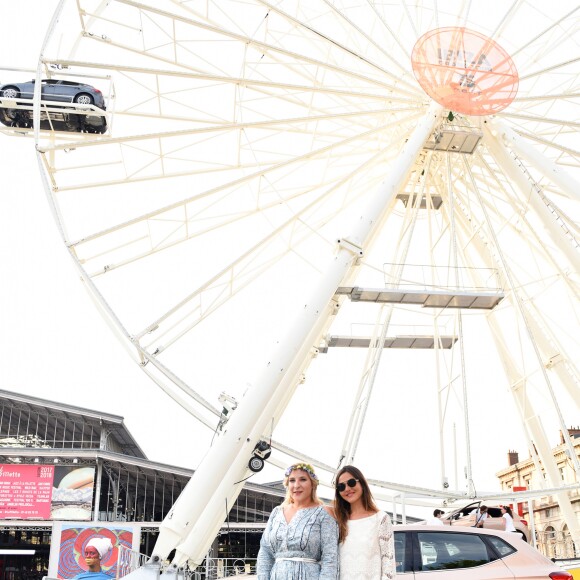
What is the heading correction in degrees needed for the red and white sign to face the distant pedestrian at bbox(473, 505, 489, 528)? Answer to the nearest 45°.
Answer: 0° — it already faces them

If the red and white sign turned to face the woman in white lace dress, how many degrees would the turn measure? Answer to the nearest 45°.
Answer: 0° — it already faces them

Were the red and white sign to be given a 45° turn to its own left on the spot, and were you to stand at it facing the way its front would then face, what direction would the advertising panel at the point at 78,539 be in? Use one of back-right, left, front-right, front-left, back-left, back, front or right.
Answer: front

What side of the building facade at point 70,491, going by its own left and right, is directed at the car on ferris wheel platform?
front

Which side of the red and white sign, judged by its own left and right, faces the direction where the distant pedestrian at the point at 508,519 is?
front

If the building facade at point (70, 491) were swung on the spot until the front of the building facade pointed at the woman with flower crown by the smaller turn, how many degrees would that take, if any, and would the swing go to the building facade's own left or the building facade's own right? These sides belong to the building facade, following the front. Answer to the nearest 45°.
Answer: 0° — it already faces them

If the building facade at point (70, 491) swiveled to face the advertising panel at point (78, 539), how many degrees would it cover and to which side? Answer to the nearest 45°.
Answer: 0° — it already faces it

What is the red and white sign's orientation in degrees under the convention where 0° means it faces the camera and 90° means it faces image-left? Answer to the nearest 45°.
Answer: approximately 0°

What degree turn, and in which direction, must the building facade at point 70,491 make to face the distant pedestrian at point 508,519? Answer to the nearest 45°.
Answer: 0° — it already faces them
